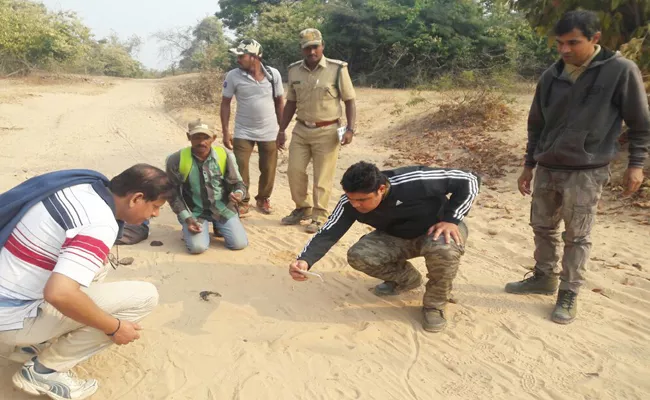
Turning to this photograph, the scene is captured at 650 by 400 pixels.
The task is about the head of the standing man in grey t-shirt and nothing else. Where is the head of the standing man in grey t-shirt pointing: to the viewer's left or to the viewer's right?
to the viewer's left

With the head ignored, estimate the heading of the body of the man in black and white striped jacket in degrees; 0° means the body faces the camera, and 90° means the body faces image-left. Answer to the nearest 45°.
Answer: approximately 45°

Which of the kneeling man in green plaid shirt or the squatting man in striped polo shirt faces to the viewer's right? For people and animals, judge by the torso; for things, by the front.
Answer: the squatting man in striped polo shirt

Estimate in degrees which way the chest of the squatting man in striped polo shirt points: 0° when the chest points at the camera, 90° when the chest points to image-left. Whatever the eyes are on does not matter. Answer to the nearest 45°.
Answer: approximately 270°

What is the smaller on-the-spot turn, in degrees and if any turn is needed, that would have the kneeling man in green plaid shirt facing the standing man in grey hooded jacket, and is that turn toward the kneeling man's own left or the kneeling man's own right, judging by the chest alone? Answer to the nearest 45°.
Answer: approximately 45° to the kneeling man's own left

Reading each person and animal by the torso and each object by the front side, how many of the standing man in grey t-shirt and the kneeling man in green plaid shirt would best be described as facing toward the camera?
2

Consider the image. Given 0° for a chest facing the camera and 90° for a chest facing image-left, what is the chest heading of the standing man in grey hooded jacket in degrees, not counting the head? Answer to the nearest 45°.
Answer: approximately 45°

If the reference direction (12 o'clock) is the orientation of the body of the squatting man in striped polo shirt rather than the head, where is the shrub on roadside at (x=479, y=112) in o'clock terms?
The shrub on roadside is roughly at 11 o'clock from the squatting man in striped polo shirt.

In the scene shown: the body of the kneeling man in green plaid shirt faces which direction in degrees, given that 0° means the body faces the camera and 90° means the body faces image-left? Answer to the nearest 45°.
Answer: approximately 0°

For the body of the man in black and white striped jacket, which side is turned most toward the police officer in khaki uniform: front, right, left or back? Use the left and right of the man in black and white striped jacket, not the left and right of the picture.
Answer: right

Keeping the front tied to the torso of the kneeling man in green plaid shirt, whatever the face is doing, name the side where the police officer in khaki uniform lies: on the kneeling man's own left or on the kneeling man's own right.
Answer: on the kneeling man's own left

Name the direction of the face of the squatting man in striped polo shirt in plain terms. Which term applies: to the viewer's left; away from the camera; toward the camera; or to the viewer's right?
to the viewer's right

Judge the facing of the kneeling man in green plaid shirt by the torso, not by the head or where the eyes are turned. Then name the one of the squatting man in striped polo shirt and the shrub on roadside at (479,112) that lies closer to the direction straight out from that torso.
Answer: the squatting man in striped polo shirt
